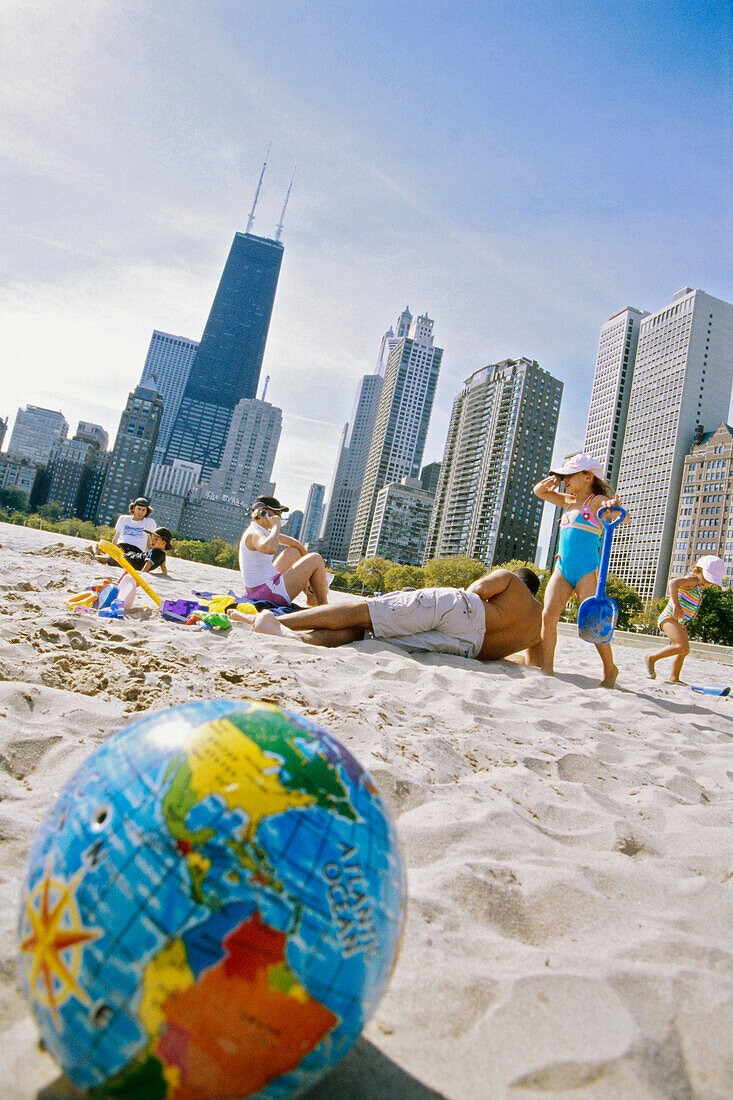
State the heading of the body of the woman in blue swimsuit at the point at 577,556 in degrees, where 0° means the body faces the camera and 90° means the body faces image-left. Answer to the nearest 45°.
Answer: approximately 45°

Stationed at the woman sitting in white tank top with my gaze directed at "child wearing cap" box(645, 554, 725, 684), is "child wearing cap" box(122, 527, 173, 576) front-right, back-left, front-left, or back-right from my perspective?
back-left

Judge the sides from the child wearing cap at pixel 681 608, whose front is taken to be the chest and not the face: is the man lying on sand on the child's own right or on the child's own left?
on the child's own right
